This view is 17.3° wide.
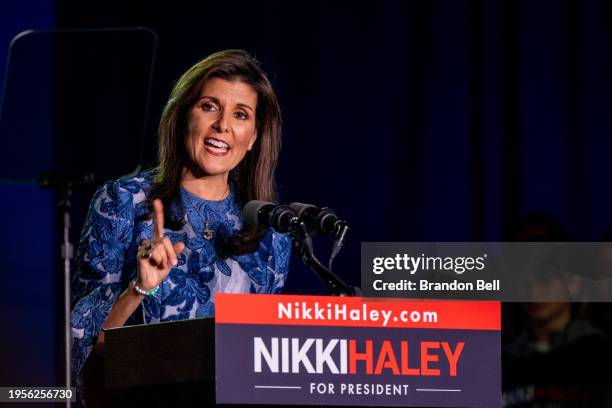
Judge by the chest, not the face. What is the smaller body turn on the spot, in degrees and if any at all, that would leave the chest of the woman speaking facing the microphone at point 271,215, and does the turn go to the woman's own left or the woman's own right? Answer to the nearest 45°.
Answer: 0° — they already face it

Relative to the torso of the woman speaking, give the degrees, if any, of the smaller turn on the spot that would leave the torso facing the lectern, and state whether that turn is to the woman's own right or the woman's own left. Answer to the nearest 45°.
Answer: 0° — they already face it

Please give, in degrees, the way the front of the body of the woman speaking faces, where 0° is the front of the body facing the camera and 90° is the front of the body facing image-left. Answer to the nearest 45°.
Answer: approximately 0°

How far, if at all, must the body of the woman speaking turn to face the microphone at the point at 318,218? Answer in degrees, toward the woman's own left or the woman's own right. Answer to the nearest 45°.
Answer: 0° — they already face it
